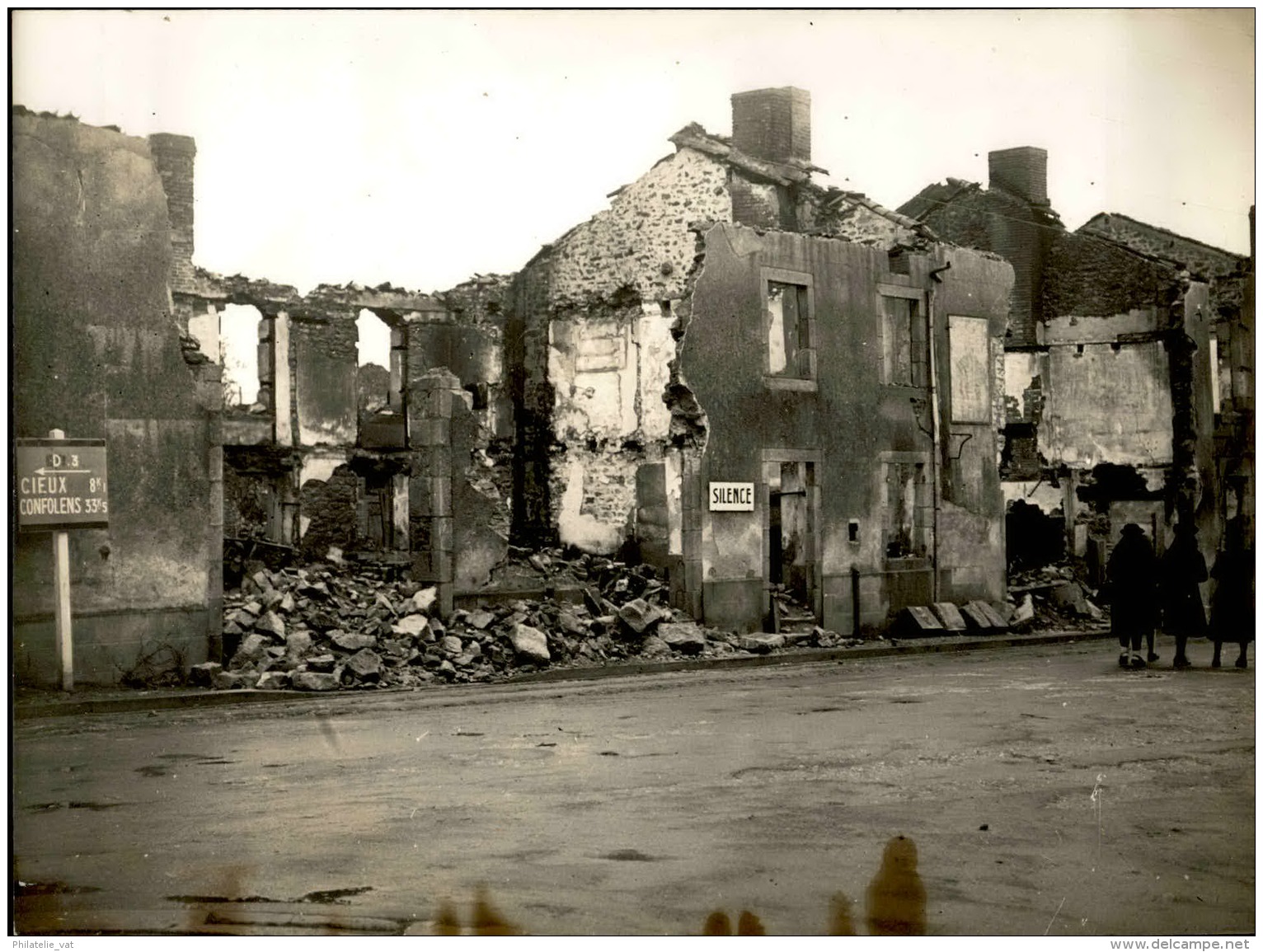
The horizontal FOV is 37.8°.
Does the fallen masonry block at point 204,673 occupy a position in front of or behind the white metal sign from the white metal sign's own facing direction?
in front

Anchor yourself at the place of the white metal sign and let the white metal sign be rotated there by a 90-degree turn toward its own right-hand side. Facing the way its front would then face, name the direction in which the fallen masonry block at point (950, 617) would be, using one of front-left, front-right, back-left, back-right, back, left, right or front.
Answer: back-right

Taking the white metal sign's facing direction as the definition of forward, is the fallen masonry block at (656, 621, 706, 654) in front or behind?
in front

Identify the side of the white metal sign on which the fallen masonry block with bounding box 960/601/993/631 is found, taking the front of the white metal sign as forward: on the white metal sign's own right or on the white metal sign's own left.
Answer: on the white metal sign's own left

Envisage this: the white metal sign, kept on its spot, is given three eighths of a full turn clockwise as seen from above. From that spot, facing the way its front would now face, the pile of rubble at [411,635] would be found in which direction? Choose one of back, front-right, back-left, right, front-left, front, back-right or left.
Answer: left

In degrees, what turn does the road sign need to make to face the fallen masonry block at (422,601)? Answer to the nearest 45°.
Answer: approximately 135° to its left

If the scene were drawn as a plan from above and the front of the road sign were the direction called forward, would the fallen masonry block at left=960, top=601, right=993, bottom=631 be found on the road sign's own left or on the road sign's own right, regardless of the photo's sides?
on the road sign's own left

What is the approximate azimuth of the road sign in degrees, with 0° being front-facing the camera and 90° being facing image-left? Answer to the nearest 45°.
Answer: approximately 0°

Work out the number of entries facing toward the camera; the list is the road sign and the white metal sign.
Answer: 2

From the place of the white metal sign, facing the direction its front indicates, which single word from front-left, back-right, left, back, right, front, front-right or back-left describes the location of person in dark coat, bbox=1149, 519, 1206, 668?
front-left

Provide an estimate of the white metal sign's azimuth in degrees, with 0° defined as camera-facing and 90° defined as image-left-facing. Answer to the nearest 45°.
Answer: approximately 0°
